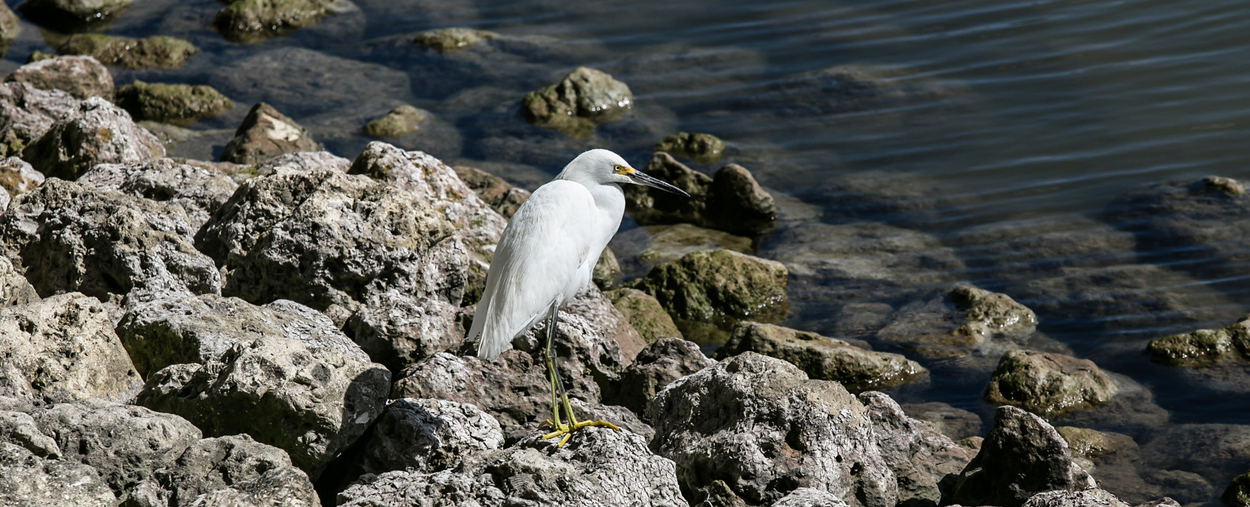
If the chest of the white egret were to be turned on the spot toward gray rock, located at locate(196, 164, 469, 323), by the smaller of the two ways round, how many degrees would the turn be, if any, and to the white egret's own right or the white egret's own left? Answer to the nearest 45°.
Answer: approximately 135° to the white egret's own left

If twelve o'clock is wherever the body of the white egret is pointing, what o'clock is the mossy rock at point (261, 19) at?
The mossy rock is roughly at 8 o'clock from the white egret.

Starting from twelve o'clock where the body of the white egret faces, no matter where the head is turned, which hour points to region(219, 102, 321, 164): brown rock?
The brown rock is roughly at 8 o'clock from the white egret.

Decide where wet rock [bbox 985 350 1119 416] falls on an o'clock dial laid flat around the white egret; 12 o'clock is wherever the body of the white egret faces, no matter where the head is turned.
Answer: The wet rock is roughly at 11 o'clock from the white egret.

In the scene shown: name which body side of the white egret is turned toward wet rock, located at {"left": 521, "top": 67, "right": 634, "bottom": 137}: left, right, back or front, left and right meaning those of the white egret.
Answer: left

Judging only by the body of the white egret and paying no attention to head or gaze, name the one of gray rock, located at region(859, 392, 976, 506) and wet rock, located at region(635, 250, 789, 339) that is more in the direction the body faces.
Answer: the gray rock

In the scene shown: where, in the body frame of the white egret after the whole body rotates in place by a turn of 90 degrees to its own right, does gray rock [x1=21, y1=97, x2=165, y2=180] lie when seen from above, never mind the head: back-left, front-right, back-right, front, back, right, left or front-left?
back-right

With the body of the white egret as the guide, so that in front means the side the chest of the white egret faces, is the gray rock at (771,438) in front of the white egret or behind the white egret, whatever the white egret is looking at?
in front

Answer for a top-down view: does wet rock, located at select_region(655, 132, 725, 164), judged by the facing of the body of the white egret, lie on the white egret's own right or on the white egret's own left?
on the white egret's own left

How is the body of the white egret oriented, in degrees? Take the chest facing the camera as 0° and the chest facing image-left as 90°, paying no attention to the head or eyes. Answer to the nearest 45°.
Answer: approximately 270°

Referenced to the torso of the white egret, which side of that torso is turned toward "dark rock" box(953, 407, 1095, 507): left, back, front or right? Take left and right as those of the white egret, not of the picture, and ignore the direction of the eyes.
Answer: front

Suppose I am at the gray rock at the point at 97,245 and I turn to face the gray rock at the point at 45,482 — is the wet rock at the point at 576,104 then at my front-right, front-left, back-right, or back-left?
back-left
